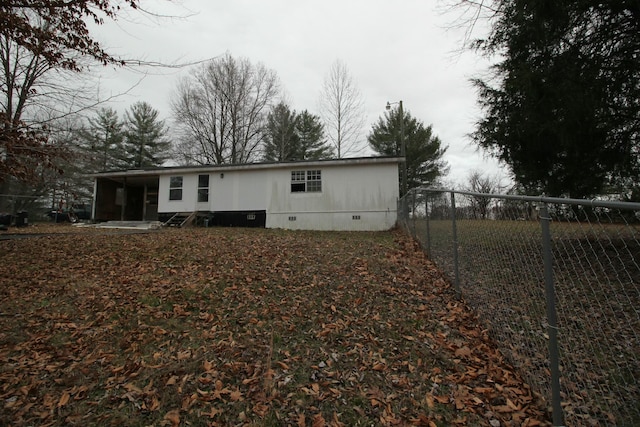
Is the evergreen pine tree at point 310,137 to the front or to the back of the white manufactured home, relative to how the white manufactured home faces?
to the back

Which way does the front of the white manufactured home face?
toward the camera

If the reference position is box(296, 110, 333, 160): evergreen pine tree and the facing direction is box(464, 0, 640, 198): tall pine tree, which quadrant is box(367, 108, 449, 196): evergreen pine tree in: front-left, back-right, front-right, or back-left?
front-left

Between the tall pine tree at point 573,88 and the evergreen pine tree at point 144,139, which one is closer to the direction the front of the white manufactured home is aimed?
the tall pine tree

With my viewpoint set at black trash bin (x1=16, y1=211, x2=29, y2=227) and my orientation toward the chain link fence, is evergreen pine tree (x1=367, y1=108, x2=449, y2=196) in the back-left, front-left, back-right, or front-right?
front-left

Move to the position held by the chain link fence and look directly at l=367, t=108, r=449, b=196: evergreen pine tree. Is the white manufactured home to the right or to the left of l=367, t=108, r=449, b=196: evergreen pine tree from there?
left

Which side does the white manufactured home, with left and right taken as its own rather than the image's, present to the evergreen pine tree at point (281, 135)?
back
